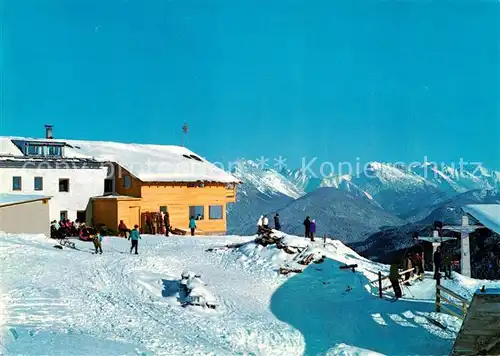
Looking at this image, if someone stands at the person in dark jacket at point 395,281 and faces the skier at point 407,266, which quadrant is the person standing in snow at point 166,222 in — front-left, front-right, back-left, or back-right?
front-left

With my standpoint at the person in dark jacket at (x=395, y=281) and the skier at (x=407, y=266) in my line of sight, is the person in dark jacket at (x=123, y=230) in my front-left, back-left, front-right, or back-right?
front-left

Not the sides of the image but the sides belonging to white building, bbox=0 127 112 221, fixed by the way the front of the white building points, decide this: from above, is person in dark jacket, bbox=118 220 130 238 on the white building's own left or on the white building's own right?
on the white building's own left

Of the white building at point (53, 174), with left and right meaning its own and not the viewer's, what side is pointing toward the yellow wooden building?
left

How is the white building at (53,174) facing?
toward the camera

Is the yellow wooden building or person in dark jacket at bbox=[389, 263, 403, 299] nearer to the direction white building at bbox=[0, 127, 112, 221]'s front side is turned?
the person in dark jacket

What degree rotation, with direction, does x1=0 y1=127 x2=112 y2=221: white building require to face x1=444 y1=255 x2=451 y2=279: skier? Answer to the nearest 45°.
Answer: approximately 45° to its left

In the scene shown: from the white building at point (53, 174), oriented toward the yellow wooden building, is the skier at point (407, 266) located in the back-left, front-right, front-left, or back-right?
front-right

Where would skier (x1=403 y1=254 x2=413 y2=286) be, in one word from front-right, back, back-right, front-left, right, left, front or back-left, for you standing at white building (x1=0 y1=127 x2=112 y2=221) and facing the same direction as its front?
front-left

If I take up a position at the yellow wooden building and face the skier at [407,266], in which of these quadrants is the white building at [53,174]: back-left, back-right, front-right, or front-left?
back-right
